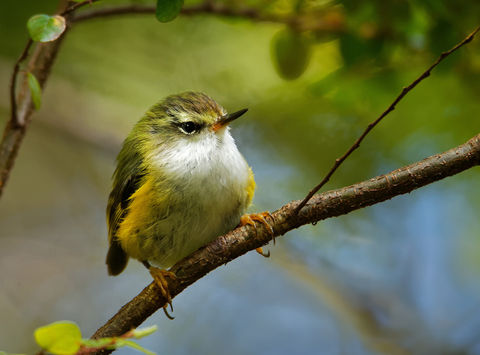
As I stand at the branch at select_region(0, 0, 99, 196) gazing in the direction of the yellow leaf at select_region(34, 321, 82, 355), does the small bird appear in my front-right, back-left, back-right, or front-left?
front-left

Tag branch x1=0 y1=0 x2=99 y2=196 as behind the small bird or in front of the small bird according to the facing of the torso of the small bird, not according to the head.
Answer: behind

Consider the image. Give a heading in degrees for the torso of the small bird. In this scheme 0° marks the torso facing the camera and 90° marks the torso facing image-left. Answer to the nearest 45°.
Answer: approximately 315°

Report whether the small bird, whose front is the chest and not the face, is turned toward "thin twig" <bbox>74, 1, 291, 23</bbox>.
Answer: no

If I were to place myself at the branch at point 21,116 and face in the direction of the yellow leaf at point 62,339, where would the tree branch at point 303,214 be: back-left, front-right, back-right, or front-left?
front-left
